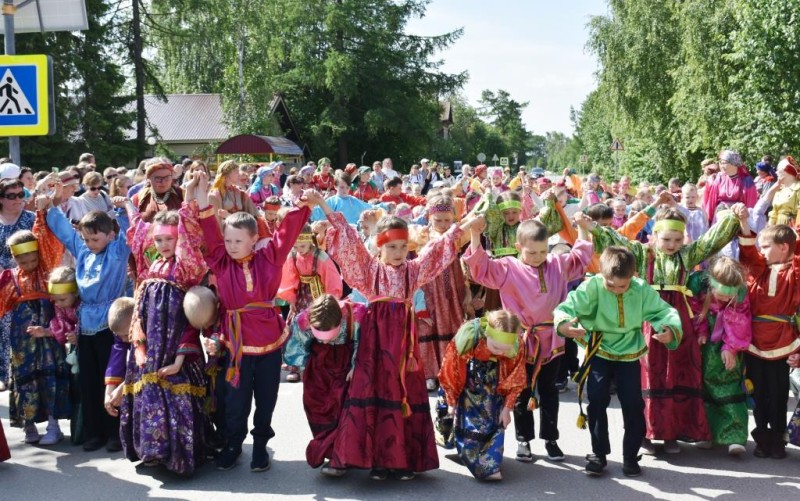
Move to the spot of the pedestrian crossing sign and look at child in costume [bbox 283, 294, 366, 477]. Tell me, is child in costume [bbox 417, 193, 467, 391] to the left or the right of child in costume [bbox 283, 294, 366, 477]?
left

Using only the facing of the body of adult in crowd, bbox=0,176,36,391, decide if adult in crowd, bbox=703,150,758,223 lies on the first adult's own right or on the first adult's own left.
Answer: on the first adult's own left

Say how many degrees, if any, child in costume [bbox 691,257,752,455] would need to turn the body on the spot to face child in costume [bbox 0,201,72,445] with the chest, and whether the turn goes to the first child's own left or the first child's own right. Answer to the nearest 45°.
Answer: approximately 90° to the first child's own right

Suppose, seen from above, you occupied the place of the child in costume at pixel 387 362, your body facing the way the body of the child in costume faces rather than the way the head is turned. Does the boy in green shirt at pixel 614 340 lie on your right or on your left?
on your left

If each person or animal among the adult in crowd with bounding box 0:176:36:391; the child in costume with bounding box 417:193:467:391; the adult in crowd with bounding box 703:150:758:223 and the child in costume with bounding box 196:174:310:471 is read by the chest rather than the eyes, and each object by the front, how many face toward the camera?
4

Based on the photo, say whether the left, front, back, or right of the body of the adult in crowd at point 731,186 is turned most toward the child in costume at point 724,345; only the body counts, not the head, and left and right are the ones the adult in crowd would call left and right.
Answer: front

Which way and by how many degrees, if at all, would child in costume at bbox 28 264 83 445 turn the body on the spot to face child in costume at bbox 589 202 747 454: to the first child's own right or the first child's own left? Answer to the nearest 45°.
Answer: approximately 90° to the first child's own left

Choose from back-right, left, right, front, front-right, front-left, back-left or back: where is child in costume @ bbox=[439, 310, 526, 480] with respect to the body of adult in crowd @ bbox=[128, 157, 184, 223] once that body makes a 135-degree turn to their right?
back

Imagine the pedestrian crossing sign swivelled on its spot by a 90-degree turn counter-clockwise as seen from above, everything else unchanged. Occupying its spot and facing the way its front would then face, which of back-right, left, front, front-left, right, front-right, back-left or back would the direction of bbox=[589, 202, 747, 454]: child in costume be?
front-right

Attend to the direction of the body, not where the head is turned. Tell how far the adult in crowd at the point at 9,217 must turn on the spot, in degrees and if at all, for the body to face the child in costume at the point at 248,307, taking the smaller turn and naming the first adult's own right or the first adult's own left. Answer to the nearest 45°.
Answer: approximately 45° to the first adult's own left

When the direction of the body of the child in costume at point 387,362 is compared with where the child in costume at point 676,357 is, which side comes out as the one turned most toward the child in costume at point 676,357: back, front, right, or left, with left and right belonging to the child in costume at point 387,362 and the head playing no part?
left

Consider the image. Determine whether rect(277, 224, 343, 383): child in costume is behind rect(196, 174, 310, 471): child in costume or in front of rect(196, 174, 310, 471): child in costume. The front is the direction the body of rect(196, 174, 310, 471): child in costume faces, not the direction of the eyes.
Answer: behind

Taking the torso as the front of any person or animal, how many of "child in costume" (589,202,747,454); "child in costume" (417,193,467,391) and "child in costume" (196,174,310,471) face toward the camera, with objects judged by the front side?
3

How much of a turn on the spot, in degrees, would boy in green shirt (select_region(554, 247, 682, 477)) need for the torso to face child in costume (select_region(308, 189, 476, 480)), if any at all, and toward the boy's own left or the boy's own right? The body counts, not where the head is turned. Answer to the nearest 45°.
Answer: approximately 90° to the boy's own right

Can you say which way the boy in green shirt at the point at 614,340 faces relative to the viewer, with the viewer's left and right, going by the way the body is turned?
facing the viewer

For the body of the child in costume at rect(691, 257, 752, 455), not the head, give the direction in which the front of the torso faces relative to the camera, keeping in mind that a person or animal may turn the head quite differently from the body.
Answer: toward the camera

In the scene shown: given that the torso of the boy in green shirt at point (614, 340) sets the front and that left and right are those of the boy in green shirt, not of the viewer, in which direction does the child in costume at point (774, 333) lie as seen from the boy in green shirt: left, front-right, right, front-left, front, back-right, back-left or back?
back-left
